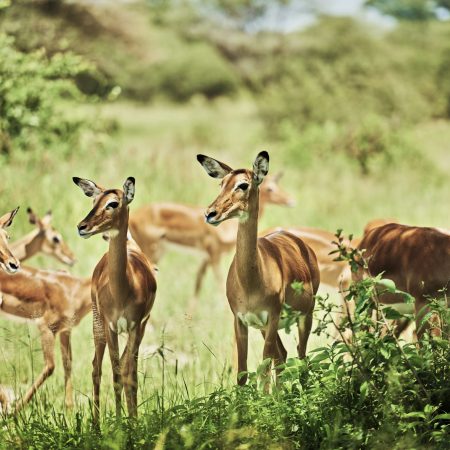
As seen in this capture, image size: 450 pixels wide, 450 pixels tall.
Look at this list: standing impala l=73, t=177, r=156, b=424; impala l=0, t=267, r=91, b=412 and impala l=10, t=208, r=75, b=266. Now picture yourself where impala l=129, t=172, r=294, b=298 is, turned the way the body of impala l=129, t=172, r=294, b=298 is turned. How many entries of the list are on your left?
0

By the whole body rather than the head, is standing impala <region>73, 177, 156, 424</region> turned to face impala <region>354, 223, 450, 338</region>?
no

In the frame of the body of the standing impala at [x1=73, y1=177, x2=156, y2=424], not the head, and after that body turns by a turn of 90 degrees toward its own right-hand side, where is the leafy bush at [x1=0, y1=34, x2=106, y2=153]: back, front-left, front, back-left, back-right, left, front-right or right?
right

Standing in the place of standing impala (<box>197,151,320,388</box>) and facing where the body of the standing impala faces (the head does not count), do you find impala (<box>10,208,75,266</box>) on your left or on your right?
on your right

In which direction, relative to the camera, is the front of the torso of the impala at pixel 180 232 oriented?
to the viewer's right

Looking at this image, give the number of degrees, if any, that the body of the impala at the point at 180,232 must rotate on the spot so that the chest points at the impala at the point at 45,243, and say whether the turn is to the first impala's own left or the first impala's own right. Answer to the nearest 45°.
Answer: approximately 135° to the first impala's own right

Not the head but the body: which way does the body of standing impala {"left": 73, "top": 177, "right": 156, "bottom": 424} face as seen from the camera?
toward the camera
